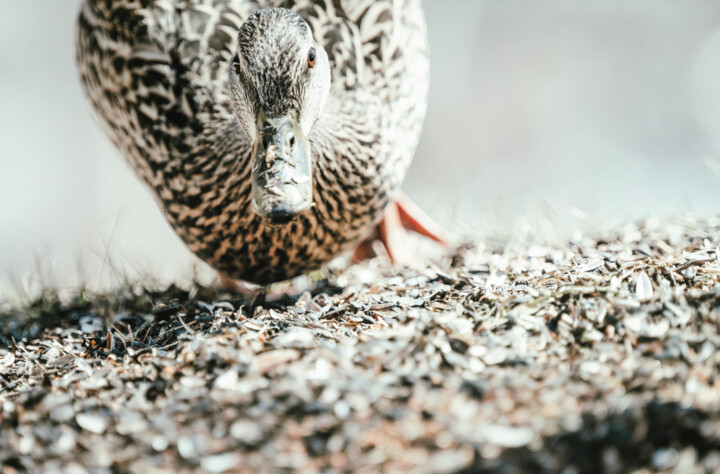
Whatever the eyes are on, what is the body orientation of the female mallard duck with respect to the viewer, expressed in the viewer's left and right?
facing the viewer
